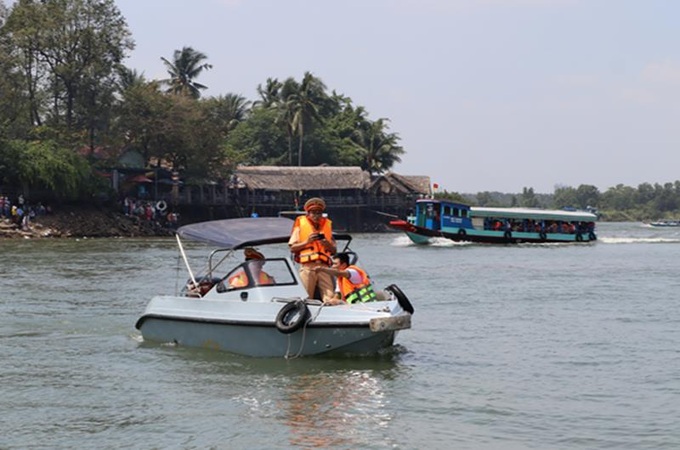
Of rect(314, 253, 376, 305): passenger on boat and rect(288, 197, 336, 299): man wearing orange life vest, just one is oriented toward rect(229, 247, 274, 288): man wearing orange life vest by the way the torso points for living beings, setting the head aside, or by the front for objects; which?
the passenger on boat

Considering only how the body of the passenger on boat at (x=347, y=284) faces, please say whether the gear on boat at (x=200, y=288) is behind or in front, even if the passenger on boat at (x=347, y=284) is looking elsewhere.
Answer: in front

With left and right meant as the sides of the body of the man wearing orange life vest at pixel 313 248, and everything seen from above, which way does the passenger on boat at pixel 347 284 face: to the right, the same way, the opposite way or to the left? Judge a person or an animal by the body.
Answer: to the right

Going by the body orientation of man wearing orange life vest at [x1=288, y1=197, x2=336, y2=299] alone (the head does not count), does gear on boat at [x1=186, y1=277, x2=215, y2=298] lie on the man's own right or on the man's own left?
on the man's own right

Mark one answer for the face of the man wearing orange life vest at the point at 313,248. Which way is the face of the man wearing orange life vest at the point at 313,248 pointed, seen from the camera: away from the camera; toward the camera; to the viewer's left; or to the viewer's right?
toward the camera

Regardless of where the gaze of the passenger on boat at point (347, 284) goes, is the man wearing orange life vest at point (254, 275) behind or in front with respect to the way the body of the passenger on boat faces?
in front

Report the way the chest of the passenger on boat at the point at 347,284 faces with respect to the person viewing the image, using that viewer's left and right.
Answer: facing to the left of the viewer

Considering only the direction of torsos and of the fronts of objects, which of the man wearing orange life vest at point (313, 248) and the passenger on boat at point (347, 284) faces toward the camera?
the man wearing orange life vest

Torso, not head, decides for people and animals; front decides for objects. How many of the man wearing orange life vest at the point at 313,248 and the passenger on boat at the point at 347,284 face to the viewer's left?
1

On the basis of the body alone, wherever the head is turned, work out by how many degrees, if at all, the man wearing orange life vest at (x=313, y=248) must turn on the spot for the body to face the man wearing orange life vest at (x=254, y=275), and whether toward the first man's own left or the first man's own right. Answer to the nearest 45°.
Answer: approximately 90° to the first man's own right

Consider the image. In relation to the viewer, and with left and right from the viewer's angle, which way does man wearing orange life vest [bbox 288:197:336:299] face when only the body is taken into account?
facing the viewer
